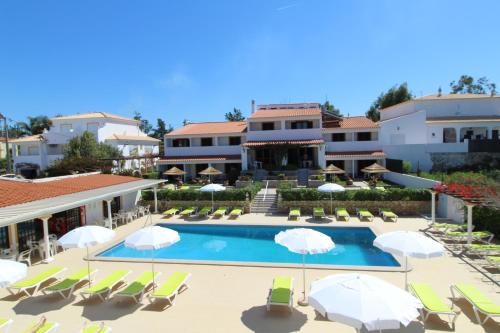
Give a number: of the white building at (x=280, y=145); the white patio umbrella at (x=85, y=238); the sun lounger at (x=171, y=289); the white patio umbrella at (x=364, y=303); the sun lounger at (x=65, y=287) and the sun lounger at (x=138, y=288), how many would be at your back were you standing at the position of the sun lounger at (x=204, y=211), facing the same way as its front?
1

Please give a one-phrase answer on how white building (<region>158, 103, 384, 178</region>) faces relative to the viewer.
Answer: facing the viewer

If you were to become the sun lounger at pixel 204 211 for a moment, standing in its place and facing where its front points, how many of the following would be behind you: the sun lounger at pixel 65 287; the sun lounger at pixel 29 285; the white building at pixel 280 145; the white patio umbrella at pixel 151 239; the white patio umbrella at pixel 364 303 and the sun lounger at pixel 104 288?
1

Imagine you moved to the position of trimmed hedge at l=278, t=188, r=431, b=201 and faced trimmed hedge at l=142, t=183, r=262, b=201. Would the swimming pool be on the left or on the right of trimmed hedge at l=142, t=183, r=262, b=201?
left

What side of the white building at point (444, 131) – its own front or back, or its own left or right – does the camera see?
front

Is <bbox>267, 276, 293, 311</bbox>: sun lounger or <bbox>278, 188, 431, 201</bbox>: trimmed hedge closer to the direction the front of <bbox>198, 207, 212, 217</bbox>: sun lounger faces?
the sun lounger

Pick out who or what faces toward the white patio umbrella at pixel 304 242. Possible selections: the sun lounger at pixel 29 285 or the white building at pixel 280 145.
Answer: the white building

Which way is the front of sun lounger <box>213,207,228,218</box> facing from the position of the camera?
facing the viewer and to the left of the viewer

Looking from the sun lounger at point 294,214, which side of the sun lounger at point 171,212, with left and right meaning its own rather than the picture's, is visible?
left

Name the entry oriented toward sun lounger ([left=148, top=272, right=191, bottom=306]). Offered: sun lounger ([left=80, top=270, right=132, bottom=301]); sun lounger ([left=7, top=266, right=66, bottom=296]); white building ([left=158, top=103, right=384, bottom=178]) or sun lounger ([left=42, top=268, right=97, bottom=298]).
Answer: the white building
